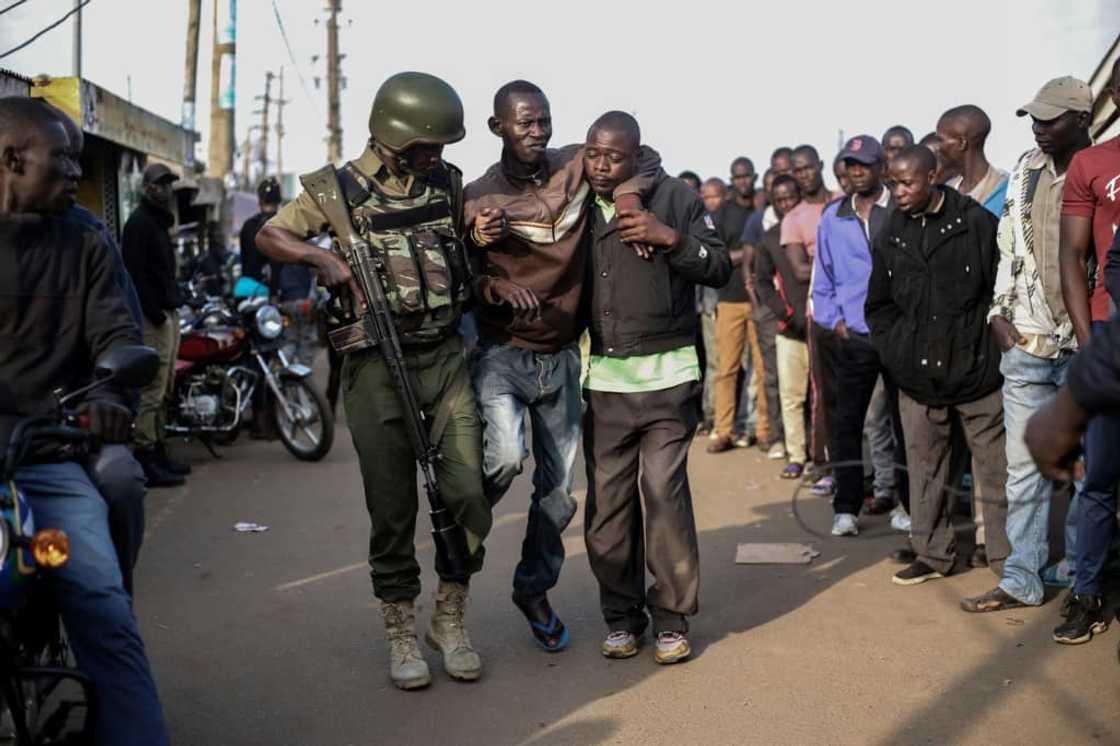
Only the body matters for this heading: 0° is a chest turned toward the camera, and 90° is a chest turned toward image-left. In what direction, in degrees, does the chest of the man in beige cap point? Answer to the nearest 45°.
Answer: approximately 45°

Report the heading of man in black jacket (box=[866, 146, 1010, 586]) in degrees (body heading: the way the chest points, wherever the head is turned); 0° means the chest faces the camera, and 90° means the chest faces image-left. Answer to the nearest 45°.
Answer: approximately 45°

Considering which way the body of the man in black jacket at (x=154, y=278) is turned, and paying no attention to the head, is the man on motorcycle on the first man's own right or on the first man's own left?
on the first man's own right

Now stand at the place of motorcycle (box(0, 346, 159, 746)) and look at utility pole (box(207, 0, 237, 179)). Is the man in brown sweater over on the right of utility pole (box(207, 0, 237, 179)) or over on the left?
right

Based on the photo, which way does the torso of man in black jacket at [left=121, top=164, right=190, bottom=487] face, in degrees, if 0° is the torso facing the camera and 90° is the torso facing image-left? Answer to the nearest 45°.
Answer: approximately 270°

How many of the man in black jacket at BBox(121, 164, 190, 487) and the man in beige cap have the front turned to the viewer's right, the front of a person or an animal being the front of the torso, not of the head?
1

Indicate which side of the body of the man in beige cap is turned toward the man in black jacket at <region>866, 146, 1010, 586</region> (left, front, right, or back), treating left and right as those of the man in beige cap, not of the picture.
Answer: right

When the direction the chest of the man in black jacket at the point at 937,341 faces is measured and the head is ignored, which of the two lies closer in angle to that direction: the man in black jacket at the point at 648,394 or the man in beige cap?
the man in black jacket

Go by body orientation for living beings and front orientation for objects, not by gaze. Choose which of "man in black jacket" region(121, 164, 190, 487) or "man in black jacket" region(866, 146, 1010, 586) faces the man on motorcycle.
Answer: "man in black jacket" region(866, 146, 1010, 586)

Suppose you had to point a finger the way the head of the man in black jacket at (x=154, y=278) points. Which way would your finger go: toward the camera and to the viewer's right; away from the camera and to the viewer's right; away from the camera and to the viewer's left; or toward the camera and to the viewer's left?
toward the camera and to the viewer's right
